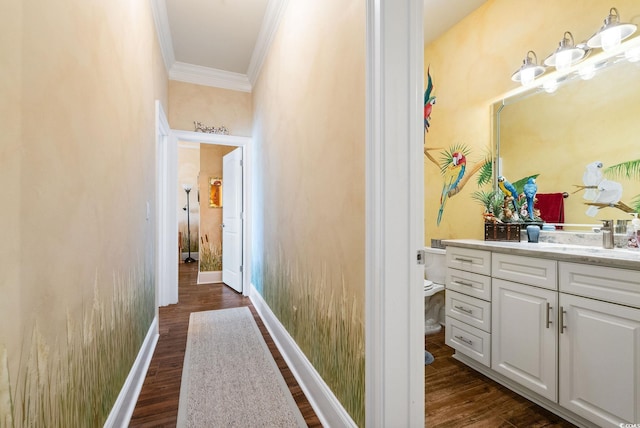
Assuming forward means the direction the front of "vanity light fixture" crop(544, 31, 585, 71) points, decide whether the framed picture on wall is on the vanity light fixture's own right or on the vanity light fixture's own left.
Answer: on the vanity light fixture's own right

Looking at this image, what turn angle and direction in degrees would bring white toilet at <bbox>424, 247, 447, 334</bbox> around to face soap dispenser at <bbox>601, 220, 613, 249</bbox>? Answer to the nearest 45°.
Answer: approximately 90° to its left

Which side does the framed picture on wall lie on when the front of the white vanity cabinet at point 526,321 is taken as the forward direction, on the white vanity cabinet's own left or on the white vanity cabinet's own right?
on the white vanity cabinet's own right

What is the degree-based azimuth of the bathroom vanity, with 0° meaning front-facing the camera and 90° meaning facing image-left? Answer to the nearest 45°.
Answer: approximately 45°

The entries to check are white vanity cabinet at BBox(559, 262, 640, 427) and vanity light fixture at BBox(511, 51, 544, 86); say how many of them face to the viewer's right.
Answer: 0
